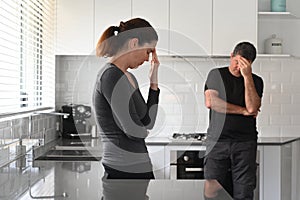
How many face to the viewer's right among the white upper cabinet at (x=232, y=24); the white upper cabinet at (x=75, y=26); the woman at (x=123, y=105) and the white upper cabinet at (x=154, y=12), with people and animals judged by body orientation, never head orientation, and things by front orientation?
1

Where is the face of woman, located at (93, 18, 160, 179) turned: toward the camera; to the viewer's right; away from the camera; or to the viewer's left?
to the viewer's right

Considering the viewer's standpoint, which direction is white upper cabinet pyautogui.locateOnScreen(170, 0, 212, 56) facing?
facing the viewer

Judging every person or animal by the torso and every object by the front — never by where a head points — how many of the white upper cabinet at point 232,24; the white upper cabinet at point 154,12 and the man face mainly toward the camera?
3

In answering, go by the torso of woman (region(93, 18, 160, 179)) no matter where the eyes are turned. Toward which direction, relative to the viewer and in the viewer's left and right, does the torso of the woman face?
facing to the right of the viewer

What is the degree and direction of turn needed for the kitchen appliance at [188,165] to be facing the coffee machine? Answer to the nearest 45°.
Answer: approximately 90° to its right

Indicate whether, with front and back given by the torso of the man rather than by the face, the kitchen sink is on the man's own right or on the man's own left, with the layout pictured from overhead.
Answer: on the man's own right

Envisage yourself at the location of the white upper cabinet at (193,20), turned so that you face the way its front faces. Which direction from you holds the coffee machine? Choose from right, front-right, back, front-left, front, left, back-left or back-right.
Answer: right

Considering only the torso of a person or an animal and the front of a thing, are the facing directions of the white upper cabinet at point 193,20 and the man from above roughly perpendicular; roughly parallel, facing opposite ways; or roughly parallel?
roughly parallel

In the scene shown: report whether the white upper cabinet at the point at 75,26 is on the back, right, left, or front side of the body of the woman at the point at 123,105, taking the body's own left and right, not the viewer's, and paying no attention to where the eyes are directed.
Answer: left

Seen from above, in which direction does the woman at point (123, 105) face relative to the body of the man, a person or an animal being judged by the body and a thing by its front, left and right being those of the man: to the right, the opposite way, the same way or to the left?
to the left

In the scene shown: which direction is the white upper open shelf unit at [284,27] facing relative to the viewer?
toward the camera

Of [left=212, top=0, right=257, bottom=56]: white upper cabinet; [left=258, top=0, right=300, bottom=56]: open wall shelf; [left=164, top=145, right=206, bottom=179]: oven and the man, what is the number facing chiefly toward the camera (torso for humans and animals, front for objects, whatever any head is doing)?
4

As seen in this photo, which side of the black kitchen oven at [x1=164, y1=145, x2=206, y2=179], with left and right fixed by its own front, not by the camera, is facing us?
front

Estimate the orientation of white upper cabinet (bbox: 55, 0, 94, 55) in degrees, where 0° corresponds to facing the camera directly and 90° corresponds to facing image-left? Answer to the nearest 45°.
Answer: approximately 0°

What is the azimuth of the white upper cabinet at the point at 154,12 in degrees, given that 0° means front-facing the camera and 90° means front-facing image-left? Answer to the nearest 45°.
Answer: approximately 0°
